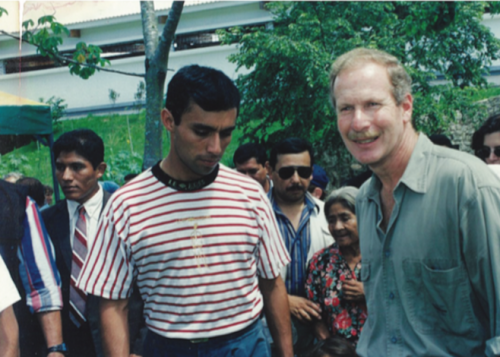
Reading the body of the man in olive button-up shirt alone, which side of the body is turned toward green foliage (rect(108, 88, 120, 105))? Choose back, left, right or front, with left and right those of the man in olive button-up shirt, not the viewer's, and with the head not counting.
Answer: right

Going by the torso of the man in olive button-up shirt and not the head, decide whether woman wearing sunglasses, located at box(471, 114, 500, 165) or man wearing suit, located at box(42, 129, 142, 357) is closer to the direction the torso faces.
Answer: the man wearing suit

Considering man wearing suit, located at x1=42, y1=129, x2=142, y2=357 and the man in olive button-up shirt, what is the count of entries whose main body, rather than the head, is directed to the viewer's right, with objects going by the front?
0

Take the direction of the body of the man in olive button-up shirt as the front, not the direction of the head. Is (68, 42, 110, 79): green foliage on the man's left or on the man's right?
on the man's right

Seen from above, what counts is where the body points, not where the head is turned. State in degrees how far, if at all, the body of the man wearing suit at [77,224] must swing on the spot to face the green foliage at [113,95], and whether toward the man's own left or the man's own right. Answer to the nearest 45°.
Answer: approximately 135° to the man's own right

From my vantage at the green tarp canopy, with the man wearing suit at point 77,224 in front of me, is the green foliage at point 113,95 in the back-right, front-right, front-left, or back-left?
back-left

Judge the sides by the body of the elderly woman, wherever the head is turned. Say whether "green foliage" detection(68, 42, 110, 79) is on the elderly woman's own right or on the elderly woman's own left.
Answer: on the elderly woman's own right

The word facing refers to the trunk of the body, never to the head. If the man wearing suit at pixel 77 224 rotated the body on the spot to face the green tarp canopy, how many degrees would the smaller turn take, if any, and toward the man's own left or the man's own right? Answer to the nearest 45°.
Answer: approximately 135° to the man's own right

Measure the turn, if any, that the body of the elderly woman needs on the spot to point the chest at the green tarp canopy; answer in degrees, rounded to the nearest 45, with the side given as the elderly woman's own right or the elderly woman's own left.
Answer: approximately 135° to the elderly woman's own right

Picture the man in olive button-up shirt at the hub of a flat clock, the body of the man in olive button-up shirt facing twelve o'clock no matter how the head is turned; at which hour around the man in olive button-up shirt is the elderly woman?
The elderly woman is roughly at 4 o'clock from the man in olive button-up shirt.
